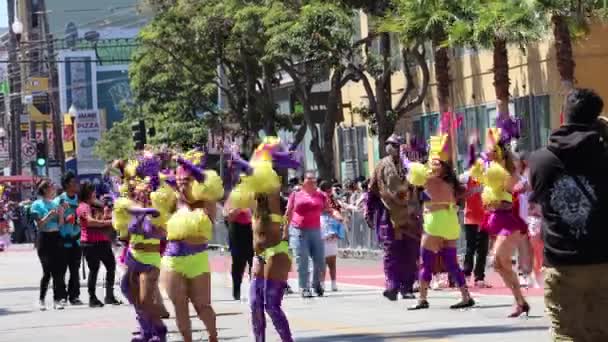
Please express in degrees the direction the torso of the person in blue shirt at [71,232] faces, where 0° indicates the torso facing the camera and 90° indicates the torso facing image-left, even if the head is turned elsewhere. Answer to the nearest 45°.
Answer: approximately 315°

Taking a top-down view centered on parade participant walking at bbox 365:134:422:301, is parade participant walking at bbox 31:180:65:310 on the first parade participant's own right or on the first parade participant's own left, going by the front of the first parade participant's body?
on the first parade participant's own right

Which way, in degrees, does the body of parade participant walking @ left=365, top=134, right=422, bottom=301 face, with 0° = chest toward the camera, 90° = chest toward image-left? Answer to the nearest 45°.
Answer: approximately 45°

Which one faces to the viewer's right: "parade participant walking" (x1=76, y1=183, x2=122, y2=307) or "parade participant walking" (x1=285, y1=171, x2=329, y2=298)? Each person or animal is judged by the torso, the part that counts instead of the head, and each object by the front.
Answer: "parade participant walking" (x1=76, y1=183, x2=122, y2=307)

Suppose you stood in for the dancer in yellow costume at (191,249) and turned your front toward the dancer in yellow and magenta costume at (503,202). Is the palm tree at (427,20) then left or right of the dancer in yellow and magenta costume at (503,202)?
left
